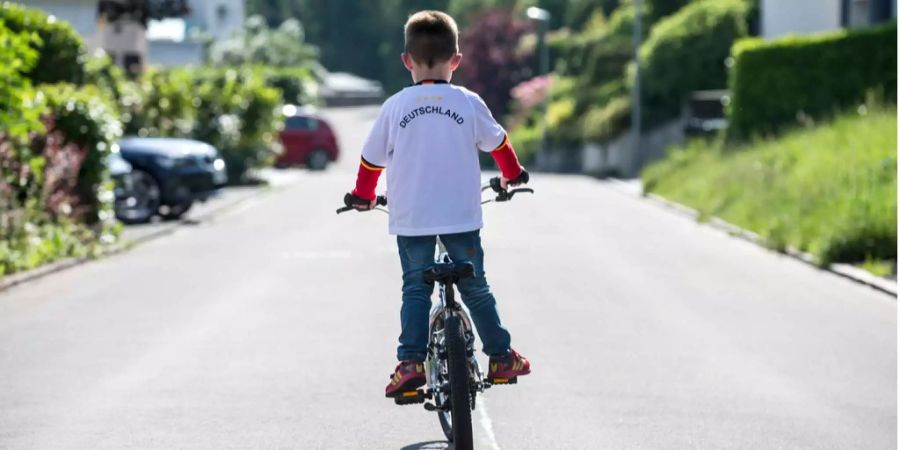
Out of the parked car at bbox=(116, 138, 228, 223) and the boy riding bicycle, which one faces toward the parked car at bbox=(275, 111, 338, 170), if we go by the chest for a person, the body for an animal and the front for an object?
the boy riding bicycle

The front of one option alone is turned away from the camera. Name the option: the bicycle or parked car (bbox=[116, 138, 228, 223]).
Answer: the bicycle

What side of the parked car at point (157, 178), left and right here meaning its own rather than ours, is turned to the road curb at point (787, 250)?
front

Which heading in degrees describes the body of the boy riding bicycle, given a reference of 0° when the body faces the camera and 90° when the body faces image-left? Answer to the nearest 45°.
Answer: approximately 180°

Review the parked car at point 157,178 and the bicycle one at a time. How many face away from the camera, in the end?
1

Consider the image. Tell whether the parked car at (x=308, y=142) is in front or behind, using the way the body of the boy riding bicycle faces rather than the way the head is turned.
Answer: in front

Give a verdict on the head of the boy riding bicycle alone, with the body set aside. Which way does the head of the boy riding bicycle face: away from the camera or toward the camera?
away from the camera

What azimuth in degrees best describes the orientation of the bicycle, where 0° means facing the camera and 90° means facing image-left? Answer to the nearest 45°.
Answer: approximately 180°

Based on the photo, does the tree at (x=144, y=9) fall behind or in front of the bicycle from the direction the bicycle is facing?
in front

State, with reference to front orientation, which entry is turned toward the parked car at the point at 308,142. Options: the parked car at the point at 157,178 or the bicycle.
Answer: the bicycle

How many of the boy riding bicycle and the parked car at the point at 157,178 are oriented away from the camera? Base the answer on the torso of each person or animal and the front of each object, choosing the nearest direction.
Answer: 1

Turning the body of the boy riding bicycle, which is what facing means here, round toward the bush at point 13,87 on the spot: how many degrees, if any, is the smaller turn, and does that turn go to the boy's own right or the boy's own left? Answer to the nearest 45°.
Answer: approximately 45° to the boy's own left
